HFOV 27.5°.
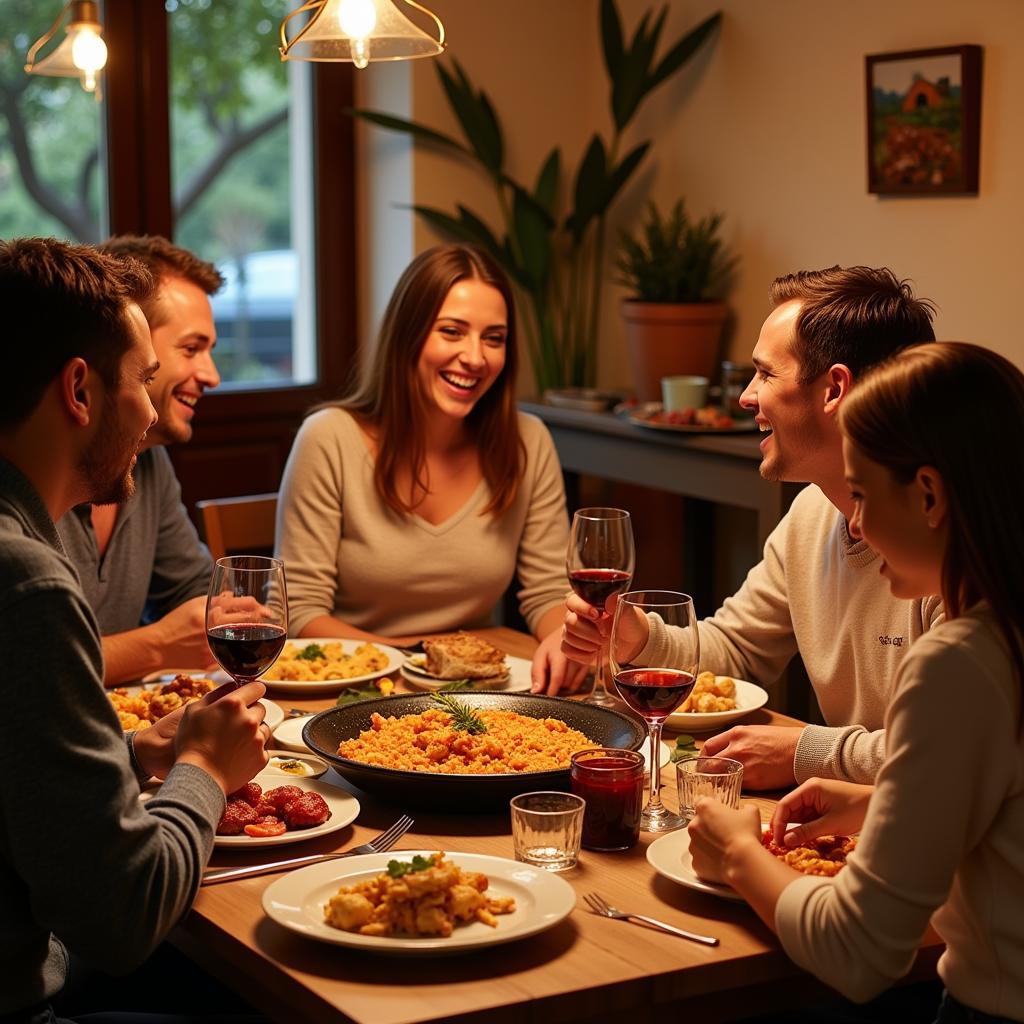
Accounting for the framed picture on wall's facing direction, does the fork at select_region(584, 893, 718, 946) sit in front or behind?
in front

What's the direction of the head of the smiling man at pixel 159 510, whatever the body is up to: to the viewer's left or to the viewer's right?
to the viewer's right

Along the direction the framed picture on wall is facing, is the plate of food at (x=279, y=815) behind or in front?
in front

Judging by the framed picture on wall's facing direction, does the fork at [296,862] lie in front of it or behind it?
in front

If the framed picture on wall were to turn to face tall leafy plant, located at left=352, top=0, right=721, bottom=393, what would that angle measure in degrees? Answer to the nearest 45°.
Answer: approximately 90° to its right

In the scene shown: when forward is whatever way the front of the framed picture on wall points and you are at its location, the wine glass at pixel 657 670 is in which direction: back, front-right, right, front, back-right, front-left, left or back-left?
front-left

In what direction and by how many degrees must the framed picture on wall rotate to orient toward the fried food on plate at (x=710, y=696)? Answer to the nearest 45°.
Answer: approximately 45° to its left

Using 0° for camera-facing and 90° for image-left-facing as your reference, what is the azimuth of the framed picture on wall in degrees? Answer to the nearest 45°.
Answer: approximately 45°

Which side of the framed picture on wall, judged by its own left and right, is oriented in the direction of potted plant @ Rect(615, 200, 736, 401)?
right

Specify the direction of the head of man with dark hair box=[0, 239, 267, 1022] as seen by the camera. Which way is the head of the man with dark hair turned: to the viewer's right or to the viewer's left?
to the viewer's right
